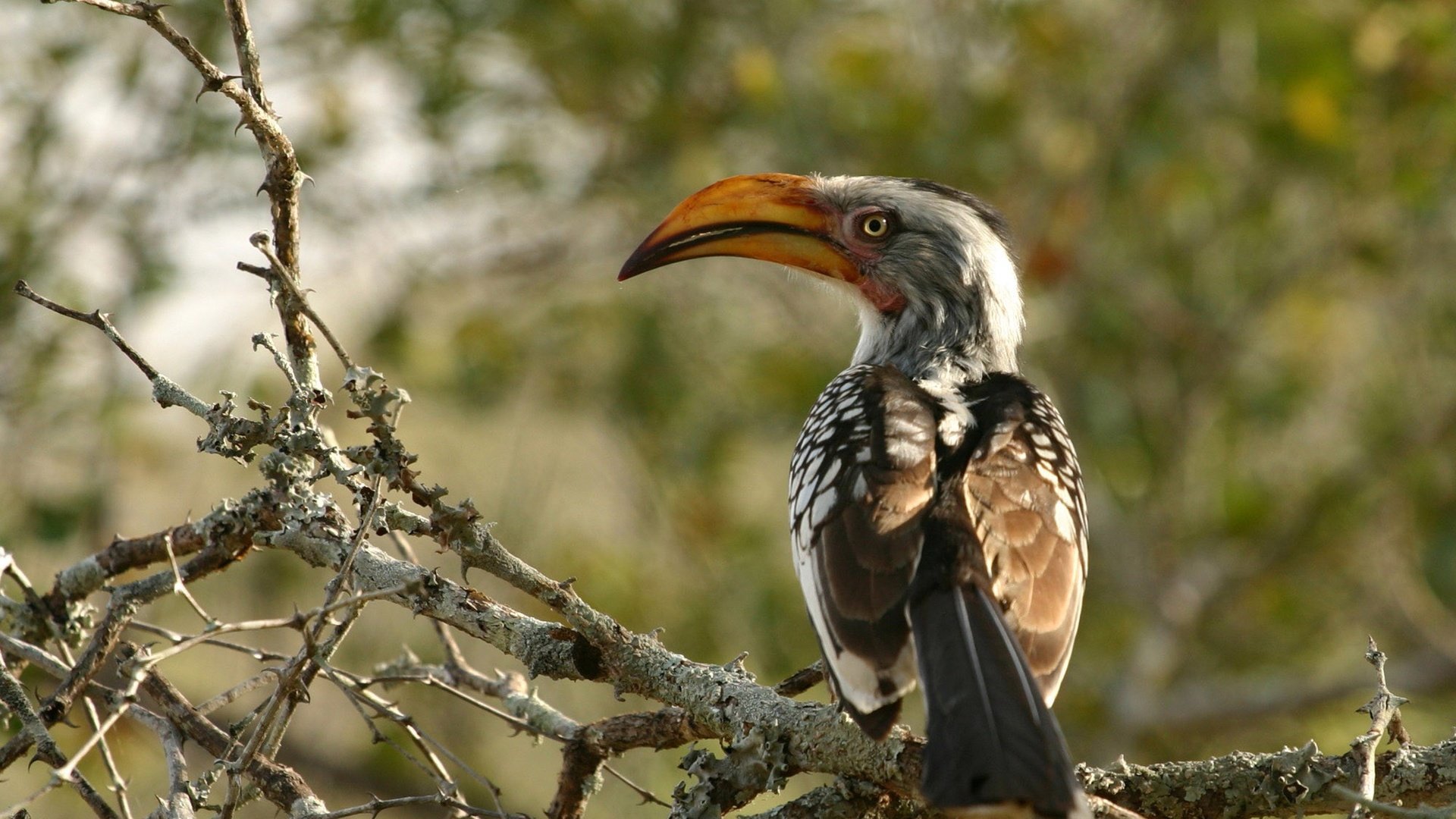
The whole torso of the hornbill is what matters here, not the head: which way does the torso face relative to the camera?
away from the camera
